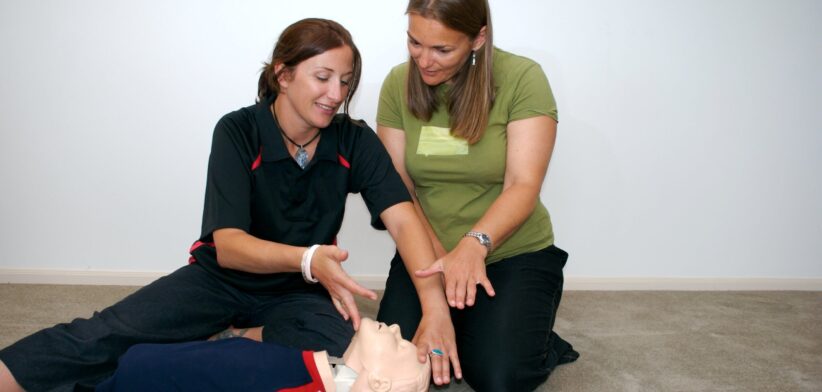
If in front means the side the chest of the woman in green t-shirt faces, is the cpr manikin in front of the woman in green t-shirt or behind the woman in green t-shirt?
in front

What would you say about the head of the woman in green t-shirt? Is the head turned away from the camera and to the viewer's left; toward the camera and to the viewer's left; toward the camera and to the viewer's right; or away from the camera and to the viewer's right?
toward the camera and to the viewer's left

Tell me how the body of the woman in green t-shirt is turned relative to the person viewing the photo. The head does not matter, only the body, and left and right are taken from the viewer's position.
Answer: facing the viewer and to the left of the viewer
